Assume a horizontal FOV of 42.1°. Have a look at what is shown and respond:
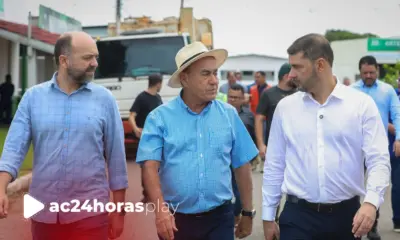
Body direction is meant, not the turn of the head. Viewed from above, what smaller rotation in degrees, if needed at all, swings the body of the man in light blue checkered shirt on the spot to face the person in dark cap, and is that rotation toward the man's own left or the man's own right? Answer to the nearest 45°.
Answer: approximately 135° to the man's own left

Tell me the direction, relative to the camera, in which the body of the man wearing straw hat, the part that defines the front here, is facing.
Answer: toward the camera

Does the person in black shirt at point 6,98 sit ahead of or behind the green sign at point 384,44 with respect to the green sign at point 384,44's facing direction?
ahead

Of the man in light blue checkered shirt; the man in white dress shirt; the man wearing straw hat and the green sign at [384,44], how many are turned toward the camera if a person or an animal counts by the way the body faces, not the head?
4

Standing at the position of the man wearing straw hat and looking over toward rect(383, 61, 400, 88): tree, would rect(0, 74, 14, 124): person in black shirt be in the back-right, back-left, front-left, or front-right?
front-left

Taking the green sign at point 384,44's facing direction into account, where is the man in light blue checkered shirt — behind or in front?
in front

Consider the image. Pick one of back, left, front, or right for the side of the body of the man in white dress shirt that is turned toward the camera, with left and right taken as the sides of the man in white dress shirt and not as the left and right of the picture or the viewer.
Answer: front

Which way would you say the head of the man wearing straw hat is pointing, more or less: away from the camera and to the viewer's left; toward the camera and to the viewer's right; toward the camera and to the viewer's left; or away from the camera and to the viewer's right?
toward the camera and to the viewer's right

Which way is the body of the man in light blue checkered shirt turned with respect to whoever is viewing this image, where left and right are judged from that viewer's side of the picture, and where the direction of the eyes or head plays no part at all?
facing the viewer

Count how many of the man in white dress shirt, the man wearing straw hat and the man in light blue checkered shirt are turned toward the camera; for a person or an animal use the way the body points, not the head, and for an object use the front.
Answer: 3

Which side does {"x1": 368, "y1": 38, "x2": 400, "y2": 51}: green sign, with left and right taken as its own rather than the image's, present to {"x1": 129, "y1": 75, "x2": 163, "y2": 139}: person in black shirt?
front

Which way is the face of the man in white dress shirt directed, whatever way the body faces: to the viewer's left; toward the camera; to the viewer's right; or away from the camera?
to the viewer's left

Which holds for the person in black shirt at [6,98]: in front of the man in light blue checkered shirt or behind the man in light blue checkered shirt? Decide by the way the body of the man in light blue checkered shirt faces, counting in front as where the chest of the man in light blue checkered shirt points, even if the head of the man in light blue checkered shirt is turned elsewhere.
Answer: behind

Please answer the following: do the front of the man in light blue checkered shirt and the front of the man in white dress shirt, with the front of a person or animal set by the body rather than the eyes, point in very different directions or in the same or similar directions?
same or similar directions

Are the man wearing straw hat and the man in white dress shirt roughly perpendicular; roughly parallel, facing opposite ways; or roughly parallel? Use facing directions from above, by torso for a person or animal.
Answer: roughly parallel
